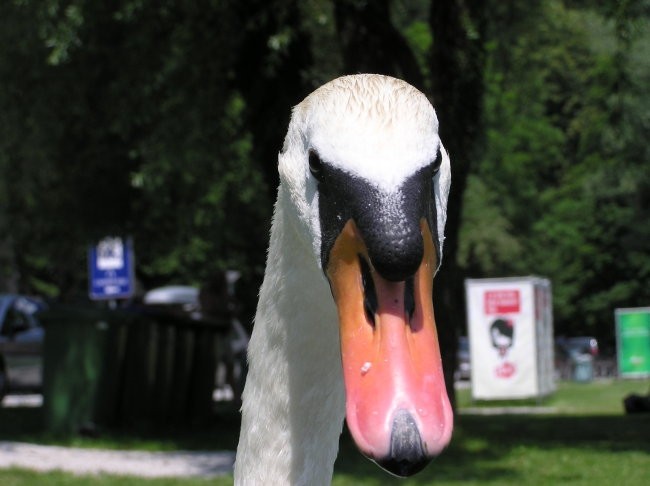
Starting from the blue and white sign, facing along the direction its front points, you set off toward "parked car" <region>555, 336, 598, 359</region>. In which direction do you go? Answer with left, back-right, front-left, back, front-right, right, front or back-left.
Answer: back-left

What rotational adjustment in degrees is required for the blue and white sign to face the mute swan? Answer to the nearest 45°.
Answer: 0° — it already faces it

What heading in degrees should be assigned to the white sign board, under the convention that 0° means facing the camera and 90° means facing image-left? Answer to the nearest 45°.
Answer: approximately 0°

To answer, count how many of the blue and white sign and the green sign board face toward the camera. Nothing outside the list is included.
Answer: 2
